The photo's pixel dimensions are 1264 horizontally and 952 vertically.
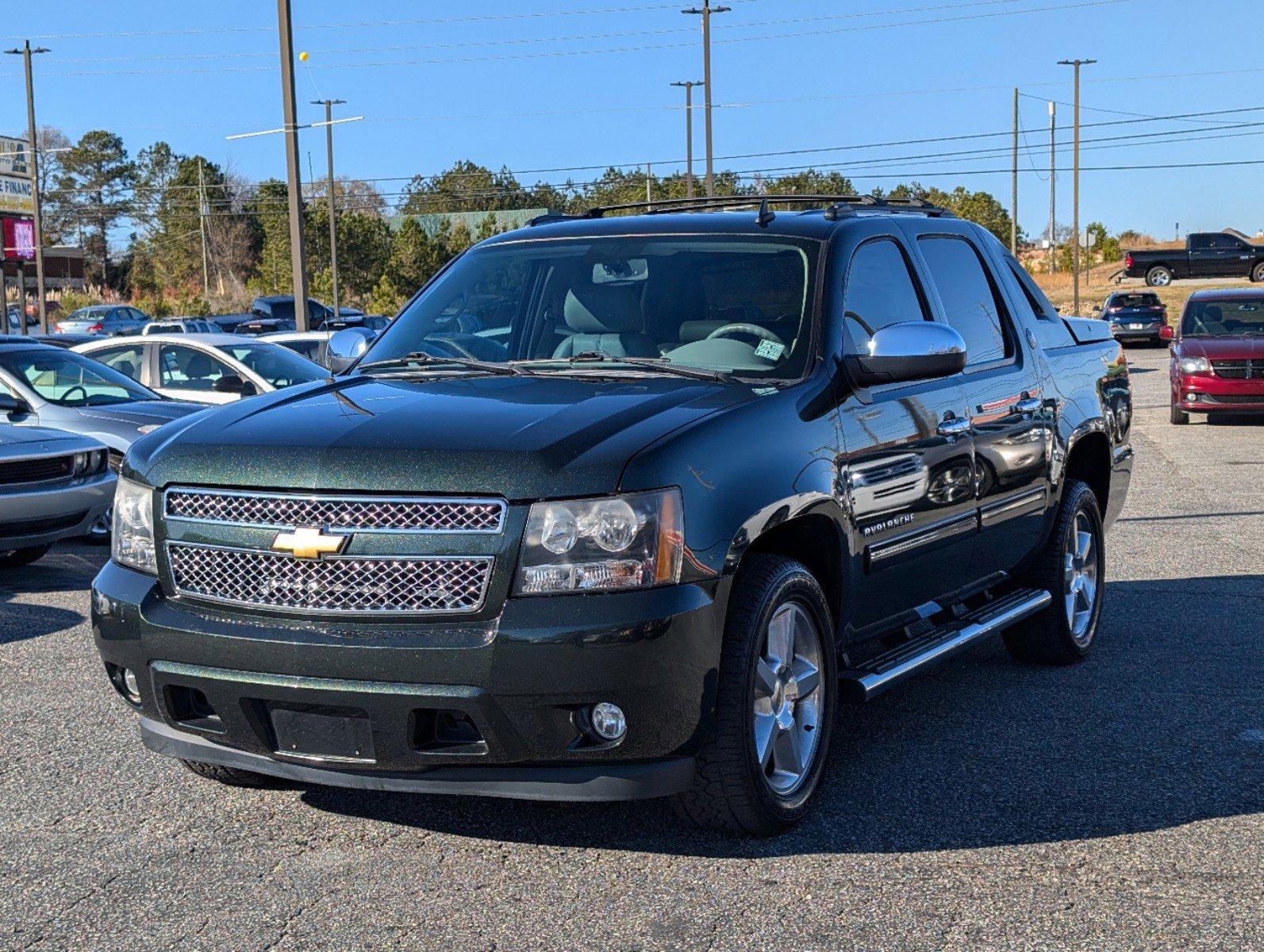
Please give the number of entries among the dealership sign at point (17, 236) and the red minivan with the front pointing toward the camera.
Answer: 2

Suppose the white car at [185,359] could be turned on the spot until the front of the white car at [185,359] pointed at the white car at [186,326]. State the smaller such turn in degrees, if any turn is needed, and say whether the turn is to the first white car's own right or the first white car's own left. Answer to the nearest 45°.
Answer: approximately 135° to the first white car's own left

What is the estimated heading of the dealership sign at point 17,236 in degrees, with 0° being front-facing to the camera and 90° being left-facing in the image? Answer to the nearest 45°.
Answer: approximately 0°

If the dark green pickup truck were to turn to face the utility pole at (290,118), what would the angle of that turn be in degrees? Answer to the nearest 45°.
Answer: approximately 135° to its right

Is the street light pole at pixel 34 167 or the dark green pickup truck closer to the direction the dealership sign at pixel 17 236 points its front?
the dark green pickup truck

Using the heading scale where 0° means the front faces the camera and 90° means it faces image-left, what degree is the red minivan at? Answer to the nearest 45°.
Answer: approximately 0°

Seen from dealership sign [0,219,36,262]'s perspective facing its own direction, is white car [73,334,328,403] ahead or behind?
ahead

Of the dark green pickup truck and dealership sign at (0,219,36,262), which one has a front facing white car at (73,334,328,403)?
the dealership sign

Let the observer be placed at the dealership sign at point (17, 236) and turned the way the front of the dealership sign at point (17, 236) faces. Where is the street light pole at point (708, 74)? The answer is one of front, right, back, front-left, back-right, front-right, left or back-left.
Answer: left

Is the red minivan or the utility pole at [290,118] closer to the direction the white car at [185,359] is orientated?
the red minivan

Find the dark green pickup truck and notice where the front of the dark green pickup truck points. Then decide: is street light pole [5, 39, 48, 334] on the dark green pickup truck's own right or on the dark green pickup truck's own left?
on the dark green pickup truck's own right
